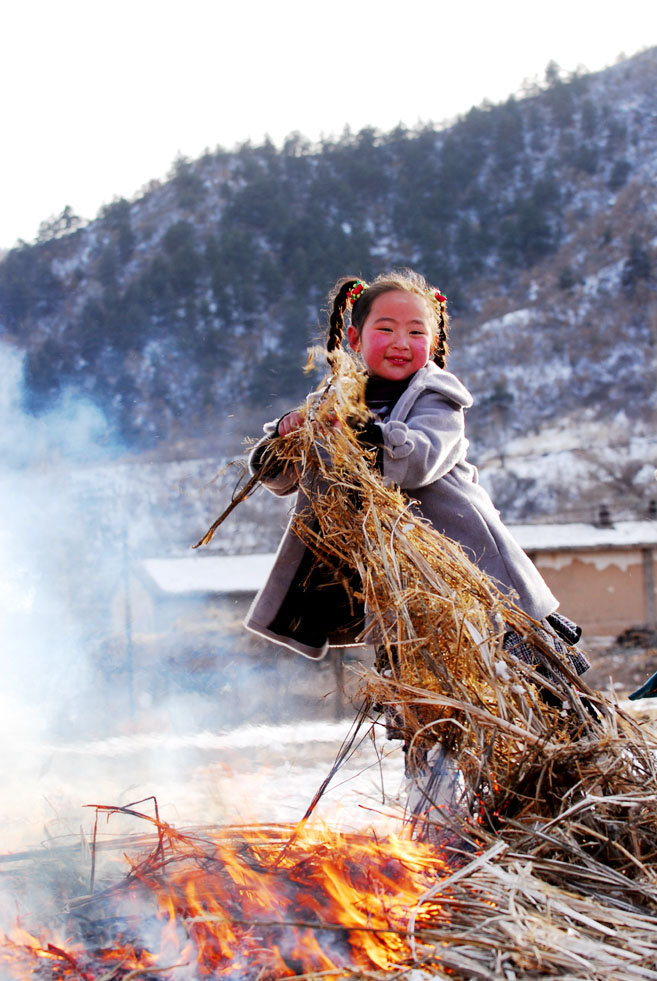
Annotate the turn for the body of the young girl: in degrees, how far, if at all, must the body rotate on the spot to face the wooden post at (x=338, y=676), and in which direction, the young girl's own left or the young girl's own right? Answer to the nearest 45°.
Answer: approximately 135° to the young girl's own right

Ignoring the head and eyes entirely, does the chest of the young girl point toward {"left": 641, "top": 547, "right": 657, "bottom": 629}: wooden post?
no

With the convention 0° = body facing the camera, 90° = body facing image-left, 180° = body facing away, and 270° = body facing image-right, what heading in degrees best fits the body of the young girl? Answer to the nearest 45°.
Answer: approximately 45°

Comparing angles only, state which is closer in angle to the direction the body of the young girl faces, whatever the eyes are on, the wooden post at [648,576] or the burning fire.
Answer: the burning fire

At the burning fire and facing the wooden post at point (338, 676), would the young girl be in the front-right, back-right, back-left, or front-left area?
front-right

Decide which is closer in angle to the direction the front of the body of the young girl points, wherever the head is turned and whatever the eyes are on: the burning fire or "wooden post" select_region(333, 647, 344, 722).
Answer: the burning fire
